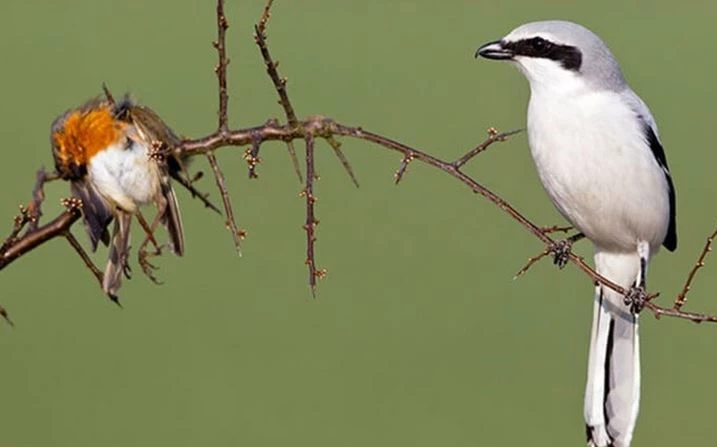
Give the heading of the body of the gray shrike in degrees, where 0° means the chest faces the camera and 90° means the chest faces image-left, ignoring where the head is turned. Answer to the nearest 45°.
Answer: approximately 45°

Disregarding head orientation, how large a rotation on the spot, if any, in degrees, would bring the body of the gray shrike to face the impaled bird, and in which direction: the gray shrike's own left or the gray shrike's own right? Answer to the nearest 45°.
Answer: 0° — it already faces it
